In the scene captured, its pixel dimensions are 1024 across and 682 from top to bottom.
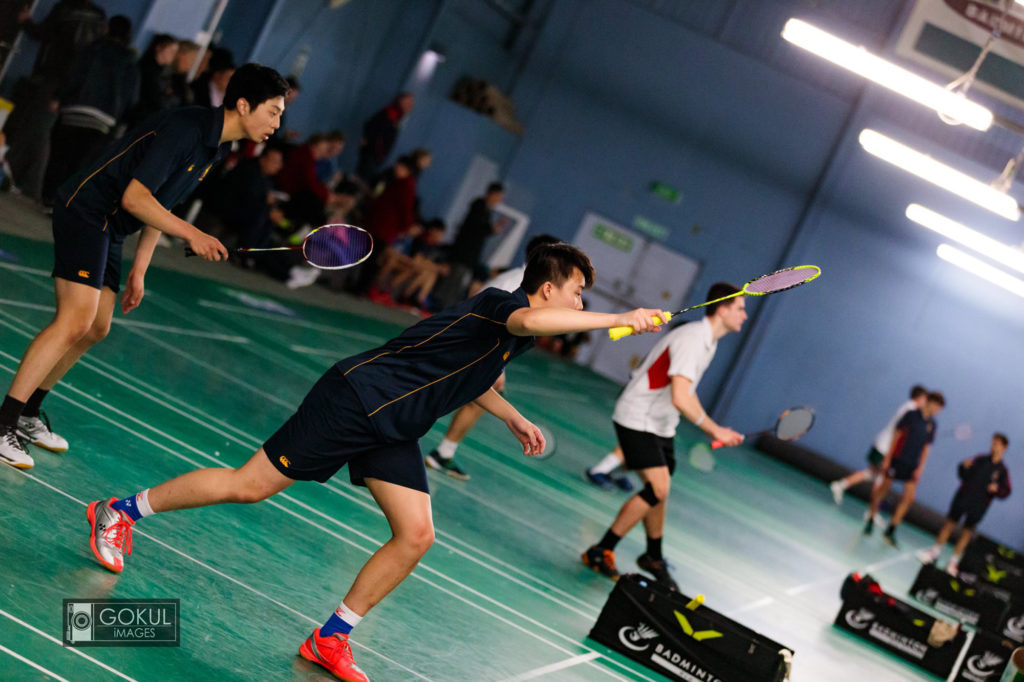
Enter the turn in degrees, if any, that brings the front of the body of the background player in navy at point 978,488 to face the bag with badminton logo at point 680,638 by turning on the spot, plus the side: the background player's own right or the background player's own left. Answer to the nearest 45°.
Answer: approximately 45° to the background player's own left

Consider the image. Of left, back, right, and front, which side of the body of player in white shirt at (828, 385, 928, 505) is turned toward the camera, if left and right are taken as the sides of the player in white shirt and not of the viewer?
right

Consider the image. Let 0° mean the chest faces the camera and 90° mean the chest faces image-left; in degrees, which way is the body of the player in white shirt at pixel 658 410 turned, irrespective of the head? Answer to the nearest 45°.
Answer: approximately 270°

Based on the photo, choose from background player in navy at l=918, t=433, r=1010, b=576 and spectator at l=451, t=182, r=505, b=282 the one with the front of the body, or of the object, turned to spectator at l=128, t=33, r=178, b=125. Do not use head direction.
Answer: the background player in navy

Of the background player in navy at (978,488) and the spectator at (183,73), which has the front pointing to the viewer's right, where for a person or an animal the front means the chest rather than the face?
the spectator

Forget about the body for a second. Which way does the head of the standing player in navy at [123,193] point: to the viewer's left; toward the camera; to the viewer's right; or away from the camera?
to the viewer's right

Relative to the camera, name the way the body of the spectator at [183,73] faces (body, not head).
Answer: to the viewer's right

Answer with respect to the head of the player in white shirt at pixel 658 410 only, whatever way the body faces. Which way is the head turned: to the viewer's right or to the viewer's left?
to the viewer's right

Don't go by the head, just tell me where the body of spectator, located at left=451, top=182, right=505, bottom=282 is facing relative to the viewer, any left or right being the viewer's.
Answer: facing to the right of the viewer
